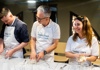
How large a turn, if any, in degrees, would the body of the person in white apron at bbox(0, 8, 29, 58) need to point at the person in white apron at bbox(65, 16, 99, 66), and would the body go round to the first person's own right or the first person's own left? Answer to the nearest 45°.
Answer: approximately 90° to the first person's own left

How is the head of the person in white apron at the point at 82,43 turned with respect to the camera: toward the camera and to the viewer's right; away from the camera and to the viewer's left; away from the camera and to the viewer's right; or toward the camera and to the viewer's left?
toward the camera and to the viewer's left
